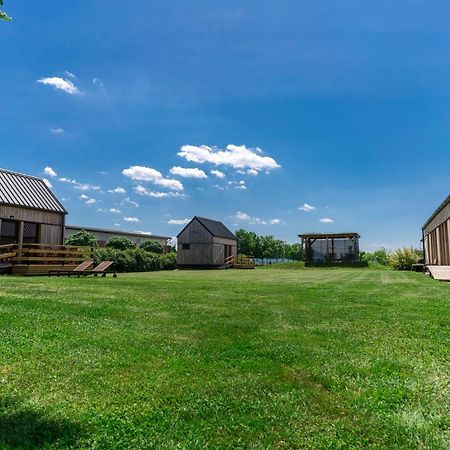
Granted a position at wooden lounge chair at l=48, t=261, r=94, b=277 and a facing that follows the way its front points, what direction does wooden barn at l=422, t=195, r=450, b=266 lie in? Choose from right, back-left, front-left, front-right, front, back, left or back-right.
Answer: back

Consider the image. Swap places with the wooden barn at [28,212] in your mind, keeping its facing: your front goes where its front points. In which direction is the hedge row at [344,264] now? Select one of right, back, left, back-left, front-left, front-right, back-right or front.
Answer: front-left

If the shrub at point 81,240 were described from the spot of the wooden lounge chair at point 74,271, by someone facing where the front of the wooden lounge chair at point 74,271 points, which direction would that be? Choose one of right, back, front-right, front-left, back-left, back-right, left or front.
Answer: right

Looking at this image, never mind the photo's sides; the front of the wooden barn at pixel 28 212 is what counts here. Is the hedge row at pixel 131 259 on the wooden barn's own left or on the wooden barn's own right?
on the wooden barn's own left

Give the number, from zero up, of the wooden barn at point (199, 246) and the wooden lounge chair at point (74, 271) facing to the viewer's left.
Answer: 1

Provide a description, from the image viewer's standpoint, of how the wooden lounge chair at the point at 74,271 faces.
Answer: facing to the left of the viewer

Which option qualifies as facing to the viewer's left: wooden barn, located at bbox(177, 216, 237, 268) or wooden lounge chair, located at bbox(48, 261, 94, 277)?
the wooden lounge chair

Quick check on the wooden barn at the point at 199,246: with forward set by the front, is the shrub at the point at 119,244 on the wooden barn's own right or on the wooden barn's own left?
on the wooden barn's own right

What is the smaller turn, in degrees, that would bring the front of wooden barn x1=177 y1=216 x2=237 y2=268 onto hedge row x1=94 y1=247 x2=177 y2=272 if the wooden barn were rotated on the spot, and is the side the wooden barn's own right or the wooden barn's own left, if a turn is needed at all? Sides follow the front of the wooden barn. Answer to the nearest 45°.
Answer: approximately 90° to the wooden barn's own right

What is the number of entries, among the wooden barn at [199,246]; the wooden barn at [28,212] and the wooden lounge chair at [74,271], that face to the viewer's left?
1
